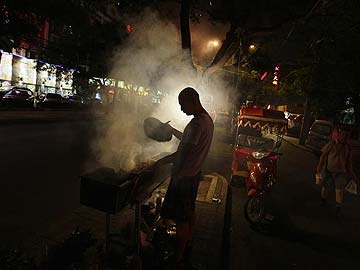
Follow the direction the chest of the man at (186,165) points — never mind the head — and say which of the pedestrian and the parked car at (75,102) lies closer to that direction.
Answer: the parked car

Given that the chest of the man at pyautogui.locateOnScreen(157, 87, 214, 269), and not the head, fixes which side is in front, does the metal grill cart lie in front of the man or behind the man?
in front

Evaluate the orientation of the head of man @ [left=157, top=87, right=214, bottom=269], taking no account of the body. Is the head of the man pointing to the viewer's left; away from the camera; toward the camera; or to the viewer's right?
to the viewer's left

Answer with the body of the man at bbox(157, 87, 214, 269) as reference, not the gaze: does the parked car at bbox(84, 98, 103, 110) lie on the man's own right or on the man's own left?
on the man's own right

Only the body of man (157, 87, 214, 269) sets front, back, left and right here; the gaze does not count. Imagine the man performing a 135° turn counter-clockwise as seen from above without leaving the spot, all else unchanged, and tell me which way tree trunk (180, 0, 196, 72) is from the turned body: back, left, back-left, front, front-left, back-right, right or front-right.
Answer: back-left

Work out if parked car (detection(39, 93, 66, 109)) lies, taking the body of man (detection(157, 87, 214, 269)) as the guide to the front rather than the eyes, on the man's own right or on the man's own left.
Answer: on the man's own right

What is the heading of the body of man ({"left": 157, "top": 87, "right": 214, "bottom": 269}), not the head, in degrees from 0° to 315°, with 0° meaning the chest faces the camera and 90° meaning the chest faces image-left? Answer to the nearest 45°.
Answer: approximately 90°

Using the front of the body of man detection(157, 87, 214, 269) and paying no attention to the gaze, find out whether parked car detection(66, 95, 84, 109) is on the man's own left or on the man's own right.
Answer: on the man's own right
